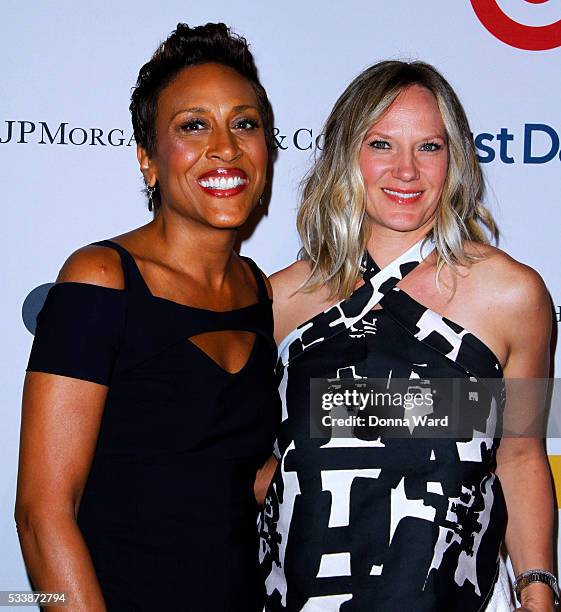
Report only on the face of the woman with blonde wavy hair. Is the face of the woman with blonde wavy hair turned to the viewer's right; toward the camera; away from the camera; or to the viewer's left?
toward the camera

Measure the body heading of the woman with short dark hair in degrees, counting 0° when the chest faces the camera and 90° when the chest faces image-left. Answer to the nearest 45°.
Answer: approximately 315°

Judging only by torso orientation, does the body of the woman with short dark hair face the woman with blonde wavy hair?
no
